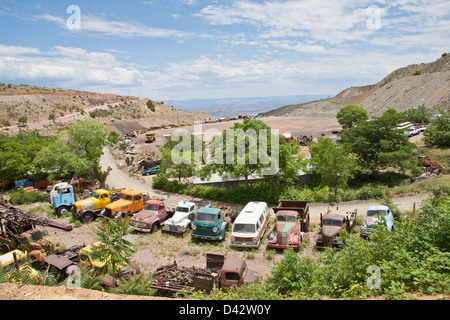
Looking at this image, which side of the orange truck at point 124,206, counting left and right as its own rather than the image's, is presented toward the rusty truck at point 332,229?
left

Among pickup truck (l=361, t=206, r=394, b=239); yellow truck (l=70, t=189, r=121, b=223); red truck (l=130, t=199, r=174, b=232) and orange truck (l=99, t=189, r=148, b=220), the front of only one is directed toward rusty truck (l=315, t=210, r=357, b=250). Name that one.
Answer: the pickup truck

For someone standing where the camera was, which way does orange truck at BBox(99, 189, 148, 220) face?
facing the viewer and to the left of the viewer

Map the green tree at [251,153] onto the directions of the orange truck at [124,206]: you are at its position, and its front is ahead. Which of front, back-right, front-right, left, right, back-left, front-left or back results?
back-left

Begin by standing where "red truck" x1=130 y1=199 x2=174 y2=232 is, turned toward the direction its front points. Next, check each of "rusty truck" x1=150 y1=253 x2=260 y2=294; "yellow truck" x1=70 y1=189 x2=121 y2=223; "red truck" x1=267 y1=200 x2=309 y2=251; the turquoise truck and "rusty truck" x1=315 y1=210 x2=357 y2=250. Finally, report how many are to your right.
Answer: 1

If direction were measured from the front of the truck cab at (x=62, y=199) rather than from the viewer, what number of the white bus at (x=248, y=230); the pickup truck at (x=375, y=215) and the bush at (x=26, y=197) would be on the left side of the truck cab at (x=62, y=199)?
2

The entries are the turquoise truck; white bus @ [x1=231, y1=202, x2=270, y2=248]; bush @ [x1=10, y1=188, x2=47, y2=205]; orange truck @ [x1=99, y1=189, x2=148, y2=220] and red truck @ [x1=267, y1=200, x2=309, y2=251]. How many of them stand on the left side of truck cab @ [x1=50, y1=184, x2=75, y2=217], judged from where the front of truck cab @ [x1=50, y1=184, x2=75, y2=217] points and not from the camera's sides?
4

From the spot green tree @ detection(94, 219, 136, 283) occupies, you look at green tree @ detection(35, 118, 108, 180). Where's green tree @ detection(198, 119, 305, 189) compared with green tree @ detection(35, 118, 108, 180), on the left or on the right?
right

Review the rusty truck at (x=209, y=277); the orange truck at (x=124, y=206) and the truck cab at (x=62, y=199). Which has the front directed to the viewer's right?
the rusty truck

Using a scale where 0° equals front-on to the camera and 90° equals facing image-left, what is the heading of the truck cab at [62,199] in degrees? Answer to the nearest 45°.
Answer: approximately 45°

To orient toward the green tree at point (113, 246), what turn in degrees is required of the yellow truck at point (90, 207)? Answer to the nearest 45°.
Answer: approximately 45° to its left

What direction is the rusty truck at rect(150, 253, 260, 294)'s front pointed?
to the viewer's right

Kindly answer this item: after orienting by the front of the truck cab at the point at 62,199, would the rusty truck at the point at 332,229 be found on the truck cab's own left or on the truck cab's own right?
on the truck cab's own left

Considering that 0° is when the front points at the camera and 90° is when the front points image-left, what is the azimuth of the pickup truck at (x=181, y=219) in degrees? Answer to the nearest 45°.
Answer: approximately 45°

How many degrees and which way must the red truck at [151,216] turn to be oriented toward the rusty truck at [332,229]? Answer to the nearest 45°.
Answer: approximately 90° to its left
